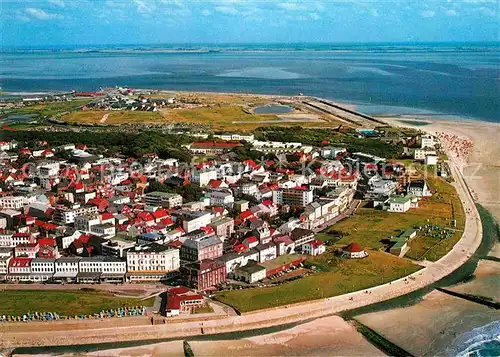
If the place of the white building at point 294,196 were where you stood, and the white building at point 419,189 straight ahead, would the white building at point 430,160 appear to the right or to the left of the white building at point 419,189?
left

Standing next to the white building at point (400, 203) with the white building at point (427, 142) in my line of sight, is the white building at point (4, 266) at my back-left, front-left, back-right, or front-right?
back-left

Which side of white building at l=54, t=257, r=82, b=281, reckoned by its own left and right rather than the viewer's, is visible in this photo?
front

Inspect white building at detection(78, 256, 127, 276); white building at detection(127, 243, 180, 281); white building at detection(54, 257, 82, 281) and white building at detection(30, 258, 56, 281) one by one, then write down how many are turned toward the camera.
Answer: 4

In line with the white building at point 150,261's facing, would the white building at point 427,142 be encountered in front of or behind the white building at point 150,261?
behind

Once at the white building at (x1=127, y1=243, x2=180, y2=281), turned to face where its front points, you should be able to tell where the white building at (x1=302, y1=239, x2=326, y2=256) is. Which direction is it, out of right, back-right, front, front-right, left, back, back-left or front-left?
left

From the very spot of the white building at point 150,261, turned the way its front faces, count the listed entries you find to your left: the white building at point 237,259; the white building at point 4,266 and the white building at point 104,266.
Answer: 1

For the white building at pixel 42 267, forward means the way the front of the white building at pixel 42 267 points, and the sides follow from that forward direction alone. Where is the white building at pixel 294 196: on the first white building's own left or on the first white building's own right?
on the first white building's own left

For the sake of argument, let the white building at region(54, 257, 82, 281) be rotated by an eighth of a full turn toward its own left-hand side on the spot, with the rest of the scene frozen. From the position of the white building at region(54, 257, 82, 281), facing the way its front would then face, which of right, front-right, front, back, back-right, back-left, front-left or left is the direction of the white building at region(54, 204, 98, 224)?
back-left

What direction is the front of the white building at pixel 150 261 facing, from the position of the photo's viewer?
facing the viewer

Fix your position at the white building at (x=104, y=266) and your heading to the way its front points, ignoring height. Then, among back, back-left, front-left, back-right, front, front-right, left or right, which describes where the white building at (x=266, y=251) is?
left

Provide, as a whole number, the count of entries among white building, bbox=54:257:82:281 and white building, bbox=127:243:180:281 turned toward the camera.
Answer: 2

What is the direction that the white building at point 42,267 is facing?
toward the camera

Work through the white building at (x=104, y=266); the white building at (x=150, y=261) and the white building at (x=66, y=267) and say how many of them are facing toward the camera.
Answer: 3

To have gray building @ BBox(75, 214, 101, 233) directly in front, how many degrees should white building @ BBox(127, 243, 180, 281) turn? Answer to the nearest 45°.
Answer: approximately 135° to its right
